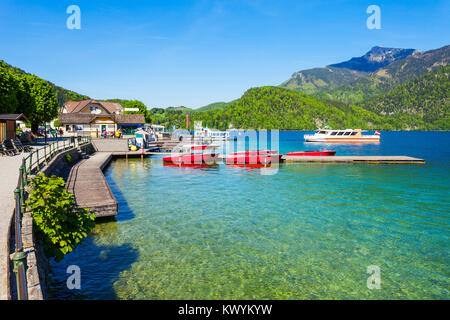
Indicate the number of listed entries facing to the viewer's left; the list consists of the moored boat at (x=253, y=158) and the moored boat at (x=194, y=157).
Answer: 2

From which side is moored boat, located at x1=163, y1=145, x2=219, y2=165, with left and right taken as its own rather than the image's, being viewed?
left

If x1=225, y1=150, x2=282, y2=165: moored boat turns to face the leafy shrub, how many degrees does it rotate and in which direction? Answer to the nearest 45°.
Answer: approximately 45° to its left

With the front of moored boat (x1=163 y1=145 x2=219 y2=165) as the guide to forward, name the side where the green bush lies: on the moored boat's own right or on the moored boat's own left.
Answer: on the moored boat's own left

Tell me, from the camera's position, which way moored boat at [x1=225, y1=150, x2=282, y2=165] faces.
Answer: facing to the left of the viewer

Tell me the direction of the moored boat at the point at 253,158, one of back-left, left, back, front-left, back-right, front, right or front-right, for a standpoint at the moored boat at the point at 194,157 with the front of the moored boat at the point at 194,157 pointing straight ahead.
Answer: back

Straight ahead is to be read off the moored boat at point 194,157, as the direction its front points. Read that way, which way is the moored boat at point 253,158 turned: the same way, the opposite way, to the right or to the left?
the same way

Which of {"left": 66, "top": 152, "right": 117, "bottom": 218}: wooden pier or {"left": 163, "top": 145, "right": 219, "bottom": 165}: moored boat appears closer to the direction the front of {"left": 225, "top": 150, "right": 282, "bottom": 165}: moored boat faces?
the moored boat

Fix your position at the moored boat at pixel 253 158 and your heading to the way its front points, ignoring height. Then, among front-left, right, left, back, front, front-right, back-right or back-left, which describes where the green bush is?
left

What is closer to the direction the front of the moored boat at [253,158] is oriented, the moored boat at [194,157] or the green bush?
the moored boat

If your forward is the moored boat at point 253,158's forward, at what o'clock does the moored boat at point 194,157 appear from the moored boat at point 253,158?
the moored boat at point 194,157 is roughly at 12 o'clock from the moored boat at point 253,158.

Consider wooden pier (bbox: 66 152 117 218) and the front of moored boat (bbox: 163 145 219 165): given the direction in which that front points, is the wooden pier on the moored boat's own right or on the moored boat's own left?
on the moored boat's own left
